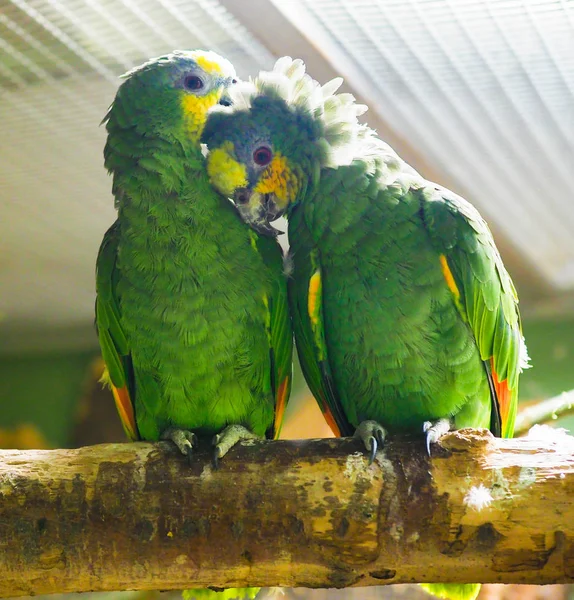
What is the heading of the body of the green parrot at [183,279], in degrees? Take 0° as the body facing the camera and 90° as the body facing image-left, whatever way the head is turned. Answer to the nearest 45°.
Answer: approximately 0°
